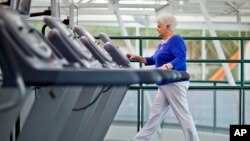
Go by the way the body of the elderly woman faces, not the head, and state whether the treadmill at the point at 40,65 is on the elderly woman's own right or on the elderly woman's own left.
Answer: on the elderly woman's own left

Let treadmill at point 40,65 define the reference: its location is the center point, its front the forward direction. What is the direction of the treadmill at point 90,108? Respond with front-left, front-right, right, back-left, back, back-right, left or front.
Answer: right

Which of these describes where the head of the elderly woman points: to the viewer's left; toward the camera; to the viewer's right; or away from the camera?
to the viewer's left

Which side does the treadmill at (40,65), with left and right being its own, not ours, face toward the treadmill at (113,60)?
right

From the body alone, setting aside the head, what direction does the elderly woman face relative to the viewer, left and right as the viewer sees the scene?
facing to the left of the viewer

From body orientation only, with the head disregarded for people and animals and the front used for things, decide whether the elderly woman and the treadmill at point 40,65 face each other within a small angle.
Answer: no

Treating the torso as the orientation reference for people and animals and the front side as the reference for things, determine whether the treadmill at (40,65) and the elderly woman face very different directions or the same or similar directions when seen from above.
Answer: same or similar directions

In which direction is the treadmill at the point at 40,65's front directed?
to the viewer's left
